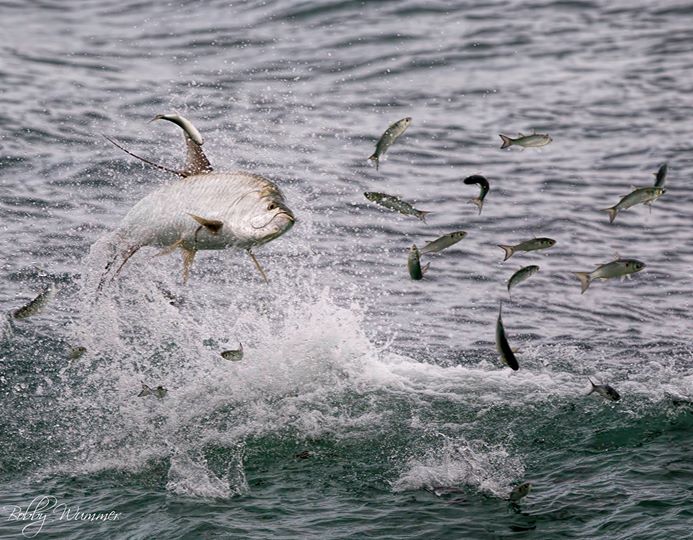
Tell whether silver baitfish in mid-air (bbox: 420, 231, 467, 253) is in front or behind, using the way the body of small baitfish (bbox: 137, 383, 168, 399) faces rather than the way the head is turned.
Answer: in front

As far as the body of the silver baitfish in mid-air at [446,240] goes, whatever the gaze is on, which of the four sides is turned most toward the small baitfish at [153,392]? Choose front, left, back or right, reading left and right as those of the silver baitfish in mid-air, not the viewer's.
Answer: back

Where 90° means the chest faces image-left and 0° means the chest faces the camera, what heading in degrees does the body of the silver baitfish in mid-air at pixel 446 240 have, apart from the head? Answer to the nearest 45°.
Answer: approximately 270°

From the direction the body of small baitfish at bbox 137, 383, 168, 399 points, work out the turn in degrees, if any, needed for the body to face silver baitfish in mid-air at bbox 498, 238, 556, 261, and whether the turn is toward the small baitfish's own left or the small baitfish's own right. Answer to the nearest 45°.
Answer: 0° — it already faces it

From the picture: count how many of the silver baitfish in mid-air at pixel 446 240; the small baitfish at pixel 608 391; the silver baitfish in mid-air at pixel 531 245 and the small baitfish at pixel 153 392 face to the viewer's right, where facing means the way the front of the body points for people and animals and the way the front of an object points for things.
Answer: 4

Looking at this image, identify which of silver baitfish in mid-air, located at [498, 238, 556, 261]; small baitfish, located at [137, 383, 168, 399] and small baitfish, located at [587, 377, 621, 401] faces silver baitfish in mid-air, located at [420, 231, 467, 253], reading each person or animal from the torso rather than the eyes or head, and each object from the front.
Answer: small baitfish, located at [137, 383, 168, 399]

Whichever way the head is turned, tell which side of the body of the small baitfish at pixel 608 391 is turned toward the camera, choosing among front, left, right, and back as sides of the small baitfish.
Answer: right

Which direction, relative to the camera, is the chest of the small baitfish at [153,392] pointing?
to the viewer's right

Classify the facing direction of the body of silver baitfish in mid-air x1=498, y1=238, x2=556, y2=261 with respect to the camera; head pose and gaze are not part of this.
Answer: to the viewer's right

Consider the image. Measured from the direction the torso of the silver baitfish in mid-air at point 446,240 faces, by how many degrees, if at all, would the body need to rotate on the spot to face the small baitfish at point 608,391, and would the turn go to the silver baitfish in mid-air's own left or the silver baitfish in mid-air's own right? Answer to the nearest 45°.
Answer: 0° — it already faces it

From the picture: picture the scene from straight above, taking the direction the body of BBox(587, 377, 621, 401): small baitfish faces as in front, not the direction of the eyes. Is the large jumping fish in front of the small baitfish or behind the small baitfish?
behind

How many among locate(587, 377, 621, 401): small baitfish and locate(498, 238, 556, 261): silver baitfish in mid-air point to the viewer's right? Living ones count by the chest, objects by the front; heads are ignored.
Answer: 2
